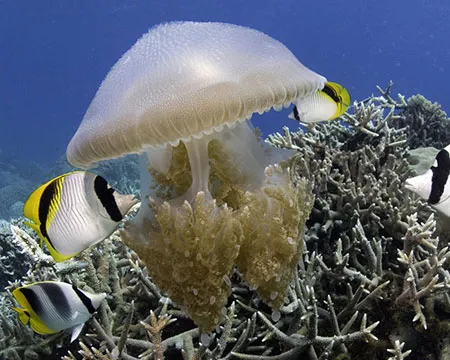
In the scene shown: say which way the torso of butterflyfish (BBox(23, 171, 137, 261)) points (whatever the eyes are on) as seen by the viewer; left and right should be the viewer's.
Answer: facing to the right of the viewer

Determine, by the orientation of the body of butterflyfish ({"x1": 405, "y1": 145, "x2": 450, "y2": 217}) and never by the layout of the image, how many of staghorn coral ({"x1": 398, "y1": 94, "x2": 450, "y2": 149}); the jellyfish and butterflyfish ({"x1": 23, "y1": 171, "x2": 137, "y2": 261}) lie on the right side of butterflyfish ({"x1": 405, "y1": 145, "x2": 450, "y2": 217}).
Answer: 1

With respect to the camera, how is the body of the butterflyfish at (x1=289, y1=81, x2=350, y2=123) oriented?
to the viewer's left

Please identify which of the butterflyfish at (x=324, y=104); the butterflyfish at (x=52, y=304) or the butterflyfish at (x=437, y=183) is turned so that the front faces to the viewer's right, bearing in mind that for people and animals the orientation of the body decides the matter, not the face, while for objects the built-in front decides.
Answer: the butterflyfish at (x=52, y=304)

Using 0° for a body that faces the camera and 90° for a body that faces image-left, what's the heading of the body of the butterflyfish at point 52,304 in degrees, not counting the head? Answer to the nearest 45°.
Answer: approximately 270°

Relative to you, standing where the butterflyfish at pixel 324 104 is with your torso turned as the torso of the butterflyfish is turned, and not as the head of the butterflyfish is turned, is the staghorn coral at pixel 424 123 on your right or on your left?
on your right

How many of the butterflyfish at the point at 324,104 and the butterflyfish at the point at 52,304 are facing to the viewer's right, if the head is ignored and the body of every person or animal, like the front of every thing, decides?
1

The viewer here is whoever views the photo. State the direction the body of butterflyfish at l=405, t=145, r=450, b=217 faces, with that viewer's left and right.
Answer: facing to the left of the viewer

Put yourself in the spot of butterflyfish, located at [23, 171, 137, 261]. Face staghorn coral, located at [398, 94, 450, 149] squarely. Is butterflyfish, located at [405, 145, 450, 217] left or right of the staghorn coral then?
right

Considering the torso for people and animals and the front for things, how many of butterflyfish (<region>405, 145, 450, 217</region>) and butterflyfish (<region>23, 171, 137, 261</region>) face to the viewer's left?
1
